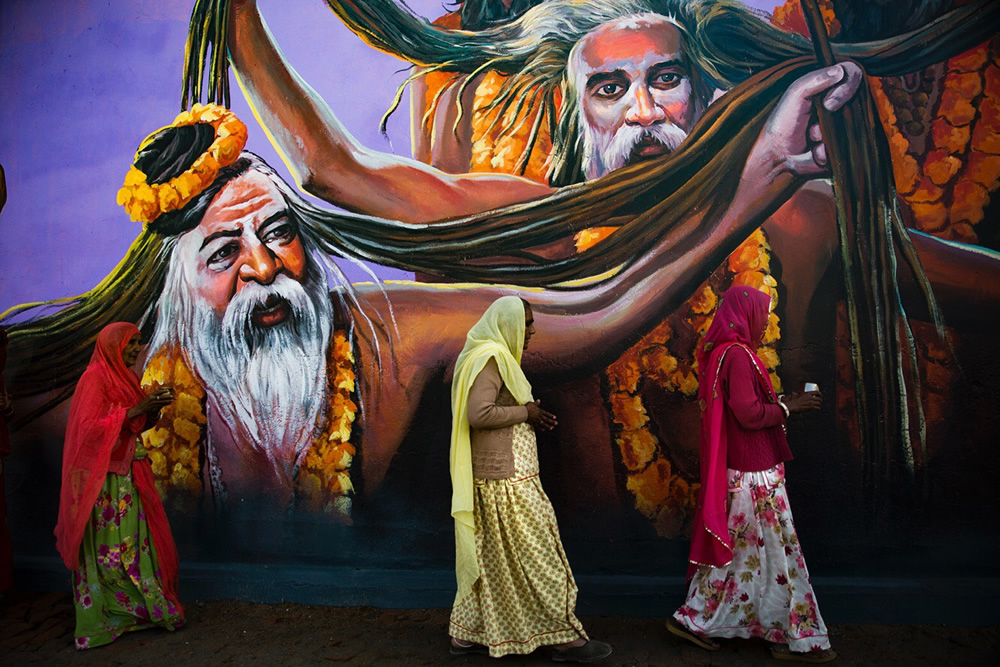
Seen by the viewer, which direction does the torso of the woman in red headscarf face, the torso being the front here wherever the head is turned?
to the viewer's right

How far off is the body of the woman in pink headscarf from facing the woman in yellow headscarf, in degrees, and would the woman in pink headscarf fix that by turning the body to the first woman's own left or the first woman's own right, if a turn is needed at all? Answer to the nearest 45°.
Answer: approximately 180°

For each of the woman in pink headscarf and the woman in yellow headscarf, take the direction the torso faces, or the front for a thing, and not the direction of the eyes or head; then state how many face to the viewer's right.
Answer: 2

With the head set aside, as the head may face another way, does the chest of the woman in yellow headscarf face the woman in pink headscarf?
yes

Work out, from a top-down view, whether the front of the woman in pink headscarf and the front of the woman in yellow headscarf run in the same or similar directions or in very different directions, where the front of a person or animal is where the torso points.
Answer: same or similar directions

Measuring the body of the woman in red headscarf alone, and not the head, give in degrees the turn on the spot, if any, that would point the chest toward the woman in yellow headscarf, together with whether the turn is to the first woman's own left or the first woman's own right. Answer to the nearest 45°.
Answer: approximately 45° to the first woman's own right
